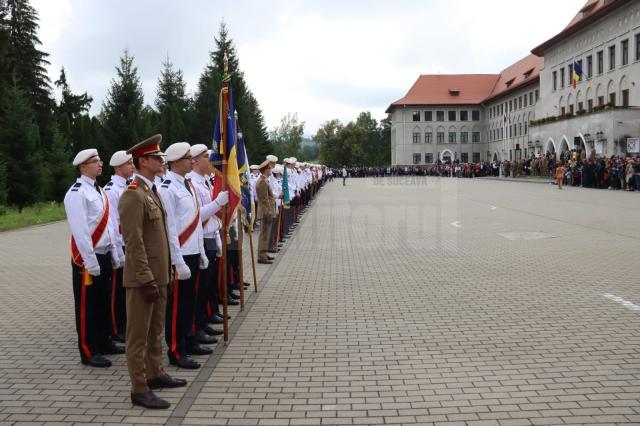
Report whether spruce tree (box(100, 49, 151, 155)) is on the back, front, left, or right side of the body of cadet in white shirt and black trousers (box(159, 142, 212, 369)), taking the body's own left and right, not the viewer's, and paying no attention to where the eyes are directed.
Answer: left

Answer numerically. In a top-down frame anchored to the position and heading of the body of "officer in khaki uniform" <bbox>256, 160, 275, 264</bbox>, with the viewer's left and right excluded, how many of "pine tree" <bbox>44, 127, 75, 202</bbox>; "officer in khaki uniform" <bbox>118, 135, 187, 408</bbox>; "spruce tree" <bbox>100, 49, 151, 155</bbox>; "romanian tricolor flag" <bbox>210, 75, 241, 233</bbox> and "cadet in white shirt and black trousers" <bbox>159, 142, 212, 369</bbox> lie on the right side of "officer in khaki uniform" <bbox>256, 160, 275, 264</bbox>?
3

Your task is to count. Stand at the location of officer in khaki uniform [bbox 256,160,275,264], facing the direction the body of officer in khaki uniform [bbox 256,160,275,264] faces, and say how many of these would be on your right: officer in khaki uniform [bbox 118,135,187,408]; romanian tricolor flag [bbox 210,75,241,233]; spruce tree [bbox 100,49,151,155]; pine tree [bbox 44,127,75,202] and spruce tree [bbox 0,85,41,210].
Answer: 2

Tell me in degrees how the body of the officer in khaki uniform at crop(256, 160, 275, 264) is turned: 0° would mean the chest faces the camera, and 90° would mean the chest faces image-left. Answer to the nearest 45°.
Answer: approximately 270°

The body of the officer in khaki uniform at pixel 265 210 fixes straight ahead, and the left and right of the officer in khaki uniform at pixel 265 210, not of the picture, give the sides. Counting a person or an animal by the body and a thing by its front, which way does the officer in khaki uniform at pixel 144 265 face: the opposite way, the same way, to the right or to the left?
the same way

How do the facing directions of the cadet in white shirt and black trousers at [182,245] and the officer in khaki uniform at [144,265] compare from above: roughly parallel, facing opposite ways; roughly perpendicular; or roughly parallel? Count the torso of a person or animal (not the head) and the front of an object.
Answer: roughly parallel

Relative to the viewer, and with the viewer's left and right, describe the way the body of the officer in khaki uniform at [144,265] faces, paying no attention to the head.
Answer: facing to the right of the viewer

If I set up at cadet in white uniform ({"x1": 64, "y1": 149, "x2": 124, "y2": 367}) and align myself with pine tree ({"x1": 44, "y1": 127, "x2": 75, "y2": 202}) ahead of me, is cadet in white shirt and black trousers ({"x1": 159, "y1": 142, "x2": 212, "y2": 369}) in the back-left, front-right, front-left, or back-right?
back-right

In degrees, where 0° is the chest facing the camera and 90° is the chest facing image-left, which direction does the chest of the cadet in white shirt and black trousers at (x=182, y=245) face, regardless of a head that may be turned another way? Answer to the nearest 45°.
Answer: approximately 270°

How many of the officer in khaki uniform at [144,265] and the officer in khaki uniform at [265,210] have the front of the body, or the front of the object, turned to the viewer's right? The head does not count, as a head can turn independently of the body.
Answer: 2

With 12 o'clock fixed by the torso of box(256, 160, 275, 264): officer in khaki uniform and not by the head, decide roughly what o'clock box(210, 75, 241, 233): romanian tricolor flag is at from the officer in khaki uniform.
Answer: The romanian tricolor flag is roughly at 3 o'clock from the officer in khaki uniform.

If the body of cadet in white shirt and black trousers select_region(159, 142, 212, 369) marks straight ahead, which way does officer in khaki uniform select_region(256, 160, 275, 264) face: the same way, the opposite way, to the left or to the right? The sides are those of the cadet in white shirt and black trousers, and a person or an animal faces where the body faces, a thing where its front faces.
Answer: the same way
